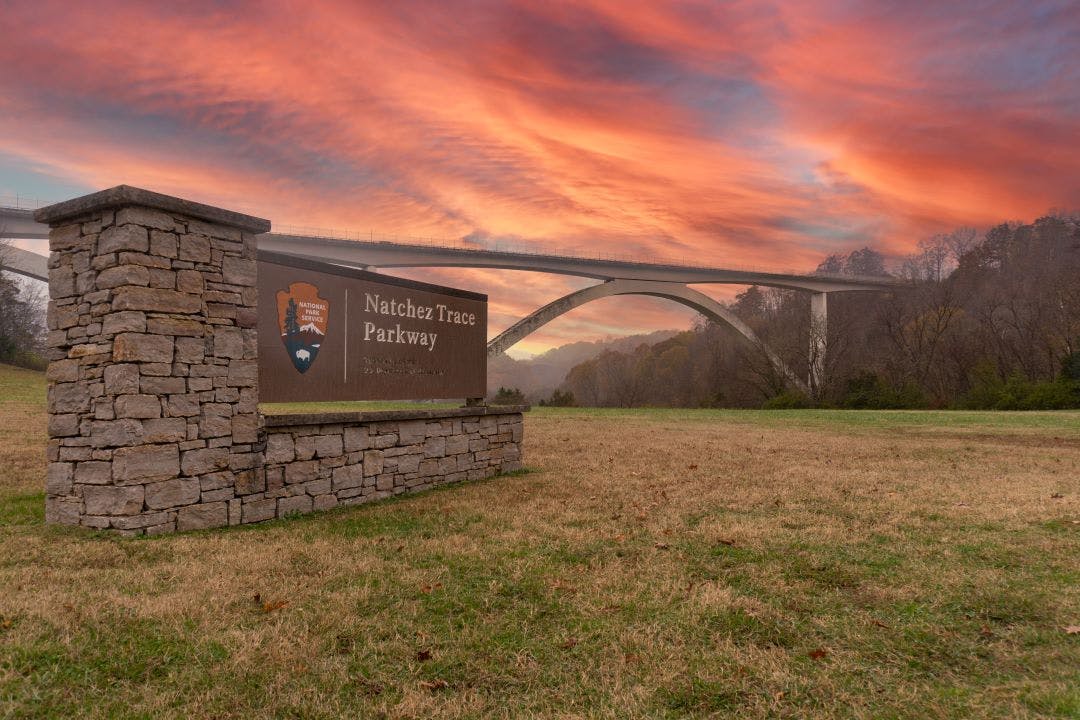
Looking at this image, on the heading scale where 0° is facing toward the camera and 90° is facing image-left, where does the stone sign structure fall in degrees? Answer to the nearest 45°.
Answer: approximately 315°
